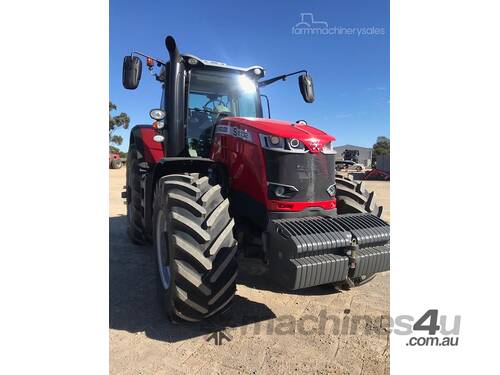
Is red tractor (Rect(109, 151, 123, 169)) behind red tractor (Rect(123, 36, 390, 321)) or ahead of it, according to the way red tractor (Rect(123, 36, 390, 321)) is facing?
behind

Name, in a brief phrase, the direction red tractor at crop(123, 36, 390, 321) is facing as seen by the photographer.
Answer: facing the viewer and to the right of the viewer
